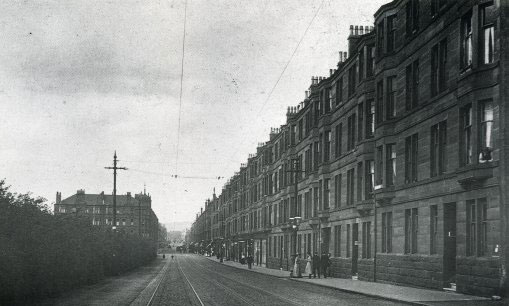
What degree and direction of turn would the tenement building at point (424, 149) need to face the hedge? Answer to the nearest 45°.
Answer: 0° — it already faces it

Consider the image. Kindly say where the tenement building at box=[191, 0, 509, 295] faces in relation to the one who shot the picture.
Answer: facing the viewer and to the left of the viewer
